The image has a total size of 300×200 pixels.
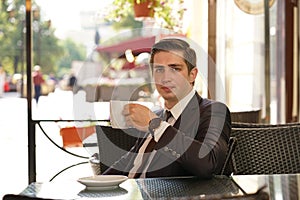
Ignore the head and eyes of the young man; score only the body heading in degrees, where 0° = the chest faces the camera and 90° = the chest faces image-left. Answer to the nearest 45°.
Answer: approximately 45°

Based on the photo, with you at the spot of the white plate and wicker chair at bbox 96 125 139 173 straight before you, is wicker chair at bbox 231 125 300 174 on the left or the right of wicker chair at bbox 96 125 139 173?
right

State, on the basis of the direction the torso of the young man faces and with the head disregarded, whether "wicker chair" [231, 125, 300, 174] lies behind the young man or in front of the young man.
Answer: behind

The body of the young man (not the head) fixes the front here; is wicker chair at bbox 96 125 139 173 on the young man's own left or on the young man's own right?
on the young man's own right

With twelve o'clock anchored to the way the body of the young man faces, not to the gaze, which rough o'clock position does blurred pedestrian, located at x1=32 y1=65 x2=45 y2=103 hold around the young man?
The blurred pedestrian is roughly at 4 o'clock from the young man.
